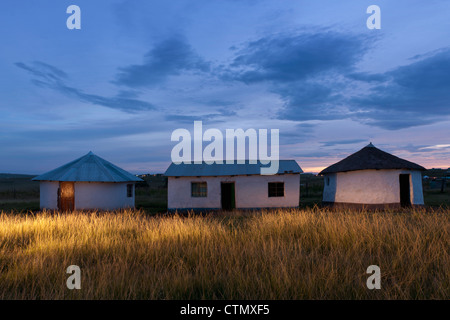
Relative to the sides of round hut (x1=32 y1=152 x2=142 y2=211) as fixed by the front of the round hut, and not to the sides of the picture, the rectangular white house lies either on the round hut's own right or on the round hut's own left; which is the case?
on the round hut's own left

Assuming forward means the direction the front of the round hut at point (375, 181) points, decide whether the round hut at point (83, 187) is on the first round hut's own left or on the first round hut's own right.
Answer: on the first round hut's own right

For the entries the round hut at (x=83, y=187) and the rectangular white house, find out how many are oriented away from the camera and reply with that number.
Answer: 0

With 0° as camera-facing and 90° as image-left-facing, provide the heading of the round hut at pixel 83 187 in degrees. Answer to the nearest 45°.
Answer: approximately 45°

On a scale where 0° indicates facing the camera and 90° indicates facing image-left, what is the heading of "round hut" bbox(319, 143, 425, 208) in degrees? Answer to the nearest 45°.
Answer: approximately 315°

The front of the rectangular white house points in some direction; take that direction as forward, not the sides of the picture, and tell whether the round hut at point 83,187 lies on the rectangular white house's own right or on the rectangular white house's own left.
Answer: on the rectangular white house's own right
